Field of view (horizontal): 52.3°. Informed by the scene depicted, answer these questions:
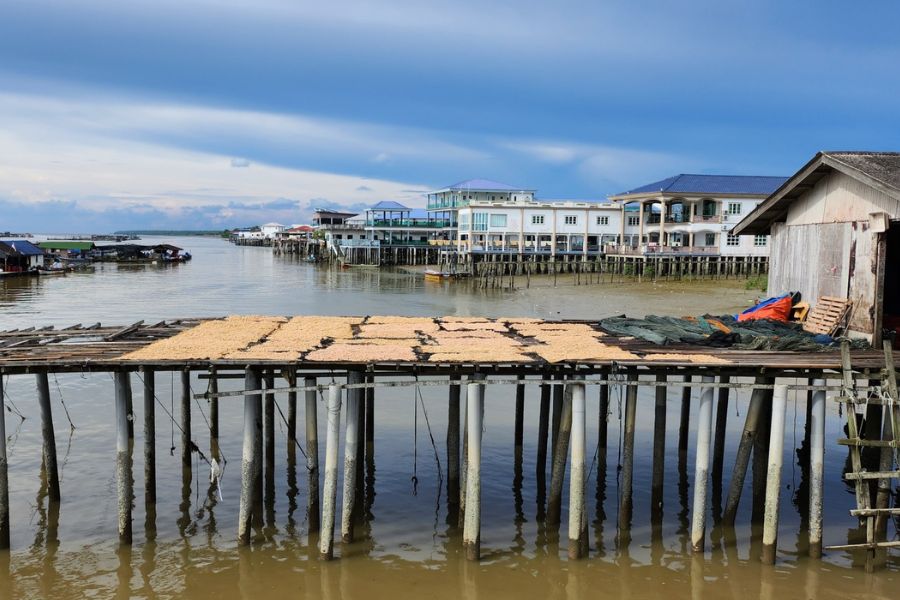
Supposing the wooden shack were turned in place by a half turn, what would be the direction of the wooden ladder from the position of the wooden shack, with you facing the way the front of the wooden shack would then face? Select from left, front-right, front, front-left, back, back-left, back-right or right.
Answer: back-right

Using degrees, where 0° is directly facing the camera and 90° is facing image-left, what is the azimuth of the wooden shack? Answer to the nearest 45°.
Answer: approximately 45°

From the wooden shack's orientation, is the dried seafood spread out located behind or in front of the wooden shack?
in front
